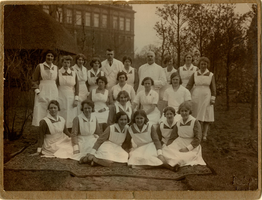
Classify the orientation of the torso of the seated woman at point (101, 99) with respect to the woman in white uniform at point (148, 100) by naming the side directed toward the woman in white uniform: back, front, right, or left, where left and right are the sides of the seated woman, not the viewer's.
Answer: left

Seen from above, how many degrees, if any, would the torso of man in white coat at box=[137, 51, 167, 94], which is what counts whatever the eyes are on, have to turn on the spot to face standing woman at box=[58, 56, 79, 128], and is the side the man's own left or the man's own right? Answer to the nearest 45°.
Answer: approximately 90° to the man's own right

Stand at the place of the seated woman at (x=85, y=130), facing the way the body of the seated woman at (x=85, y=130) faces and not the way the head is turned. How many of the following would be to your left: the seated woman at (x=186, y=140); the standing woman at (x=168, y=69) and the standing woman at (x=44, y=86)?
2

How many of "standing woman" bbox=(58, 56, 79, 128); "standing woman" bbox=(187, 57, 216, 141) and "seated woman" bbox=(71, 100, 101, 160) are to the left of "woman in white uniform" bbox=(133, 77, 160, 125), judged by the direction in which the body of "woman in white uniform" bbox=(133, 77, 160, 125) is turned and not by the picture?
1

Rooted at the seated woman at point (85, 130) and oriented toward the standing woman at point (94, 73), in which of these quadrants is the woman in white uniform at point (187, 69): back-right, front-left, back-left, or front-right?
front-right

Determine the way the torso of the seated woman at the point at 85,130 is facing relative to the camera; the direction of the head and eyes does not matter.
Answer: toward the camera

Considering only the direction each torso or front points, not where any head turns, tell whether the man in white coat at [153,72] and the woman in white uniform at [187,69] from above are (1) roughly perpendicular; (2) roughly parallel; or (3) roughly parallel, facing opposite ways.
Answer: roughly parallel

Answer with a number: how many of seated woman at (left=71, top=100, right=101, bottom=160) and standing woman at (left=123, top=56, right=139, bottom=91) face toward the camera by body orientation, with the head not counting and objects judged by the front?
2

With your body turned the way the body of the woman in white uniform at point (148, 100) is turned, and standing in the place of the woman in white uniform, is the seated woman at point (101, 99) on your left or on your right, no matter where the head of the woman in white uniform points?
on your right

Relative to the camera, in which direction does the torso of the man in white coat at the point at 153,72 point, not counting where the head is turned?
toward the camera

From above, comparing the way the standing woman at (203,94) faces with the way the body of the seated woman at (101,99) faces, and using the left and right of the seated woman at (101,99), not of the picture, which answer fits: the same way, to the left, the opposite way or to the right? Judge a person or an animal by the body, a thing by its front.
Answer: the same way

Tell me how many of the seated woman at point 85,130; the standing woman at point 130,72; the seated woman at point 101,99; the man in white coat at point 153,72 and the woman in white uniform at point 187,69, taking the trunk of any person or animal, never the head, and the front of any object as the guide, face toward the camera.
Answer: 5

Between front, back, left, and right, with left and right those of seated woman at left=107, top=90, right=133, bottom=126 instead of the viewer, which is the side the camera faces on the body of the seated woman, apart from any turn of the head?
front

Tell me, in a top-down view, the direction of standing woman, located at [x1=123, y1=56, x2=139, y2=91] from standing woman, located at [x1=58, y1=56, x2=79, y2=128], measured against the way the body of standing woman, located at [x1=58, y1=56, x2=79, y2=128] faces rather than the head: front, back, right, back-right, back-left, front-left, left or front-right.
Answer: left

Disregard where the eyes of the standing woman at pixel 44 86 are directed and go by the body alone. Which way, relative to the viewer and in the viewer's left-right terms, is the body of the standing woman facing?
facing the viewer and to the right of the viewer

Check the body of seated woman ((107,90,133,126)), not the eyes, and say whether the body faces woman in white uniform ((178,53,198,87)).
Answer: no
